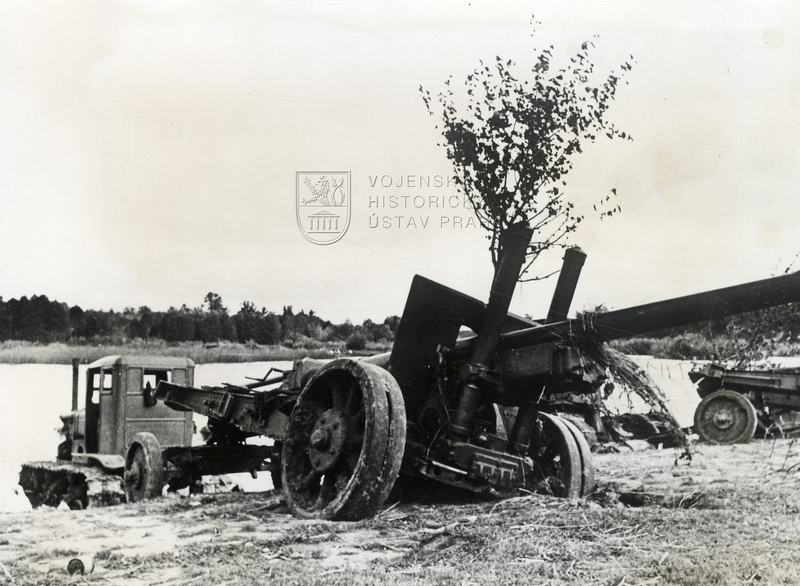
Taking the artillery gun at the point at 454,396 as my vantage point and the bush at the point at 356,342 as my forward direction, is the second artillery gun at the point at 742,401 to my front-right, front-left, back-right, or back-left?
front-right

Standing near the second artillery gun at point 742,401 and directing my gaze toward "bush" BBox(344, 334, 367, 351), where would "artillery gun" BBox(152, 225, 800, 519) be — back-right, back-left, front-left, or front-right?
back-left

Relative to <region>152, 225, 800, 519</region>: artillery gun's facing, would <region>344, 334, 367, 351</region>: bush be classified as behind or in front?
behind

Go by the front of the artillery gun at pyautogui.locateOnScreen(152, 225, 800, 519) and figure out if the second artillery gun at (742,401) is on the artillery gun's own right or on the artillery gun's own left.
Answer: on the artillery gun's own left

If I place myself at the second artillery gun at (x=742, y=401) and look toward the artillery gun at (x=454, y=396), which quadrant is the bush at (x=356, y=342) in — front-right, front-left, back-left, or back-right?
back-right

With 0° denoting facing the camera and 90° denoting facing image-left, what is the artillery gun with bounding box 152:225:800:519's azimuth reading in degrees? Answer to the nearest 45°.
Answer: approximately 315°
